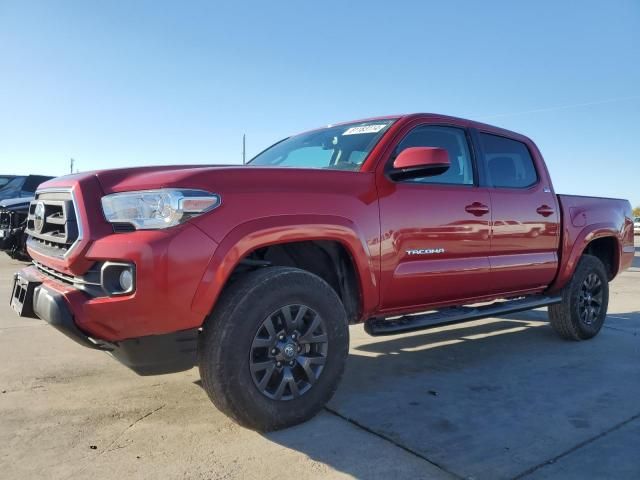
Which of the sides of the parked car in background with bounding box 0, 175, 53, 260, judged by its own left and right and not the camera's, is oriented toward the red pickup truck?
front

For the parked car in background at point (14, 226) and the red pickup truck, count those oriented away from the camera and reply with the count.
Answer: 0

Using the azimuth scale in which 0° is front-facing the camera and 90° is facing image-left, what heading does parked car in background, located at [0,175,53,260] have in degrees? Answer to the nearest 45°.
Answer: approximately 0°

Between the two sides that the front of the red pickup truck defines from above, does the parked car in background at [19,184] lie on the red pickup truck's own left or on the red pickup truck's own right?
on the red pickup truck's own right
